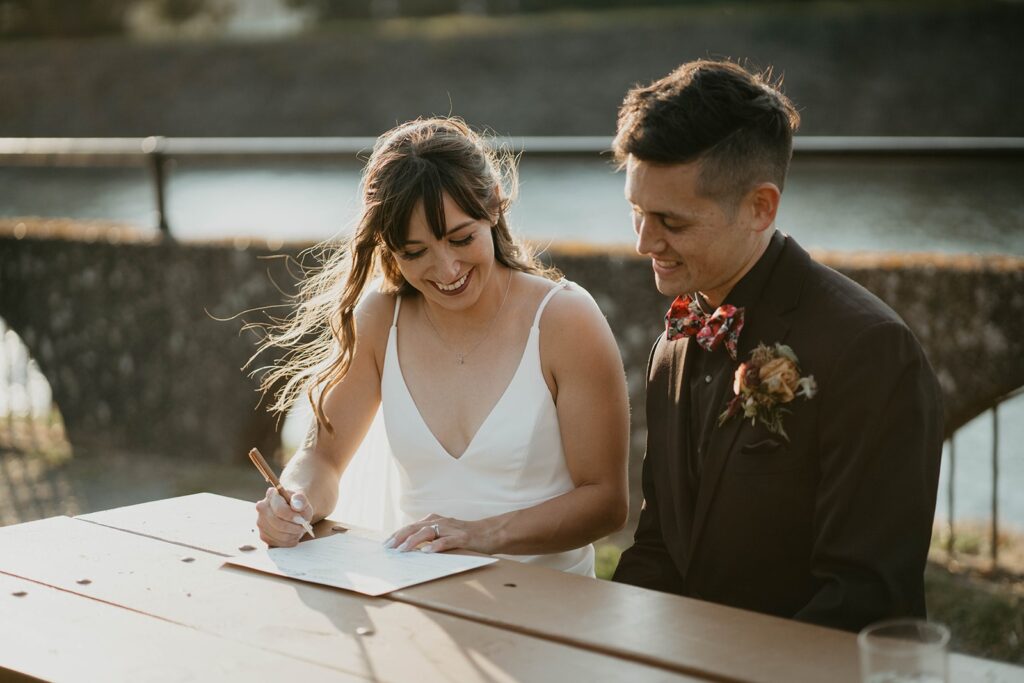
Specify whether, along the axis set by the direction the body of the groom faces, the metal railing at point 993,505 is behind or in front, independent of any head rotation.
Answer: behind

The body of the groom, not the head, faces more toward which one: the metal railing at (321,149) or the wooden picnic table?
the wooden picnic table

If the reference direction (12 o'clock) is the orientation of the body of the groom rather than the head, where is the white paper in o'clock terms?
The white paper is roughly at 1 o'clock from the groom.

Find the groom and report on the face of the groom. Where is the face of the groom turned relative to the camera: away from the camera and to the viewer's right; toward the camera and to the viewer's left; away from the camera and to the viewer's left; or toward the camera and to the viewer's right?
toward the camera and to the viewer's left

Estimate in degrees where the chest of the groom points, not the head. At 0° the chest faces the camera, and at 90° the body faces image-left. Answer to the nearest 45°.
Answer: approximately 45°

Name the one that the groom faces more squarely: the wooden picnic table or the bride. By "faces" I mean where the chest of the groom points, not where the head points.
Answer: the wooden picnic table

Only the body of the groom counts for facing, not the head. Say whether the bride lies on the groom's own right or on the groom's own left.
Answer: on the groom's own right

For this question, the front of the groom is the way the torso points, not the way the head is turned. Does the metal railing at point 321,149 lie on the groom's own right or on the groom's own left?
on the groom's own right
